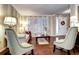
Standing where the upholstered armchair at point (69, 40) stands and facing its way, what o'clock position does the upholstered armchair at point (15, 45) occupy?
the upholstered armchair at point (15, 45) is roughly at 10 o'clock from the upholstered armchair at point (69, 40).

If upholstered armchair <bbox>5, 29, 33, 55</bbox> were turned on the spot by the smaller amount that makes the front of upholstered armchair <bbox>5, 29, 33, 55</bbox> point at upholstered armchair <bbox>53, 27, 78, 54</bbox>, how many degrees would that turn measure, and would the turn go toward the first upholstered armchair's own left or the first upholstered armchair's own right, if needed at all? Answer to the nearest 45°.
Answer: approximately 45° to the first upholstered armchair's own right

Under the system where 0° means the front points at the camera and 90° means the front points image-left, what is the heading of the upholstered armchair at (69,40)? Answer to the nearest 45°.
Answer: approximately 135°

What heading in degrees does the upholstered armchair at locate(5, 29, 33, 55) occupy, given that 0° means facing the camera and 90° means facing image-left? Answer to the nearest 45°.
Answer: approximately 225°
